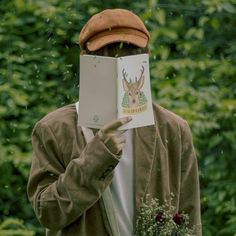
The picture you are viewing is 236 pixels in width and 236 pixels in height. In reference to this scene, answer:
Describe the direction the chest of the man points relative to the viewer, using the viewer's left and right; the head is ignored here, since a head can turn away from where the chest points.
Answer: facing the viewer
